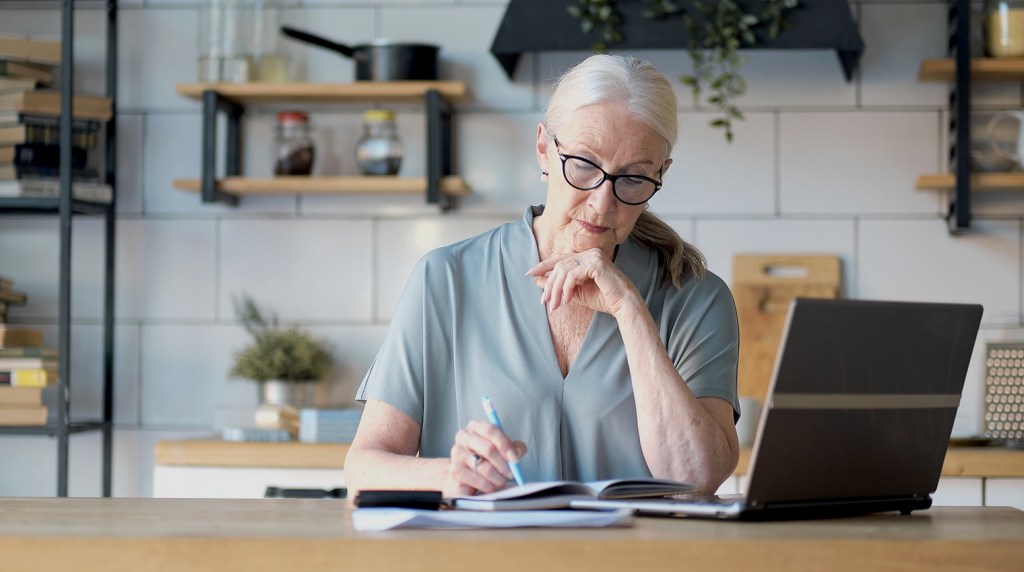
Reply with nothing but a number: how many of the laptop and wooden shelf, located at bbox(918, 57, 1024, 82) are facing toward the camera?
1

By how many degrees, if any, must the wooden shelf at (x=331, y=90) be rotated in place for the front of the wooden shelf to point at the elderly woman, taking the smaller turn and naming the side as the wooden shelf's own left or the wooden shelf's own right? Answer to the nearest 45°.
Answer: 0° — it already faces them

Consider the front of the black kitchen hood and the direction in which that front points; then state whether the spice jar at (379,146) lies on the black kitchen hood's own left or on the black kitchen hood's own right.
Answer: on the black kitchen hood's own right

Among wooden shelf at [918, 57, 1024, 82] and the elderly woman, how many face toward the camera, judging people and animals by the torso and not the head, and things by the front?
2

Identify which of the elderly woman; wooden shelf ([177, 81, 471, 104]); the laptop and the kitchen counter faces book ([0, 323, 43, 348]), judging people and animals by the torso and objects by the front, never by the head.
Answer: the laptop

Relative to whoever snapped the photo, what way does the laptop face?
facing away from the viewer and to the left of the viewer

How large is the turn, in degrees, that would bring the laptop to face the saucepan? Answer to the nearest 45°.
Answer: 0° — it already faces it

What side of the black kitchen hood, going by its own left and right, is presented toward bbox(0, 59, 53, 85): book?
right

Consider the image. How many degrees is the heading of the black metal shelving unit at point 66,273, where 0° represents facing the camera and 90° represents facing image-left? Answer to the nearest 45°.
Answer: approximately 0°

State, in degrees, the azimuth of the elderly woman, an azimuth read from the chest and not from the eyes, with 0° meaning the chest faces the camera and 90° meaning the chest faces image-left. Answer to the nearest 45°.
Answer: approximately 0°

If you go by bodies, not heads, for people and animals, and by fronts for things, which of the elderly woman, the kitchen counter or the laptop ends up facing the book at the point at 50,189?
the laptop
